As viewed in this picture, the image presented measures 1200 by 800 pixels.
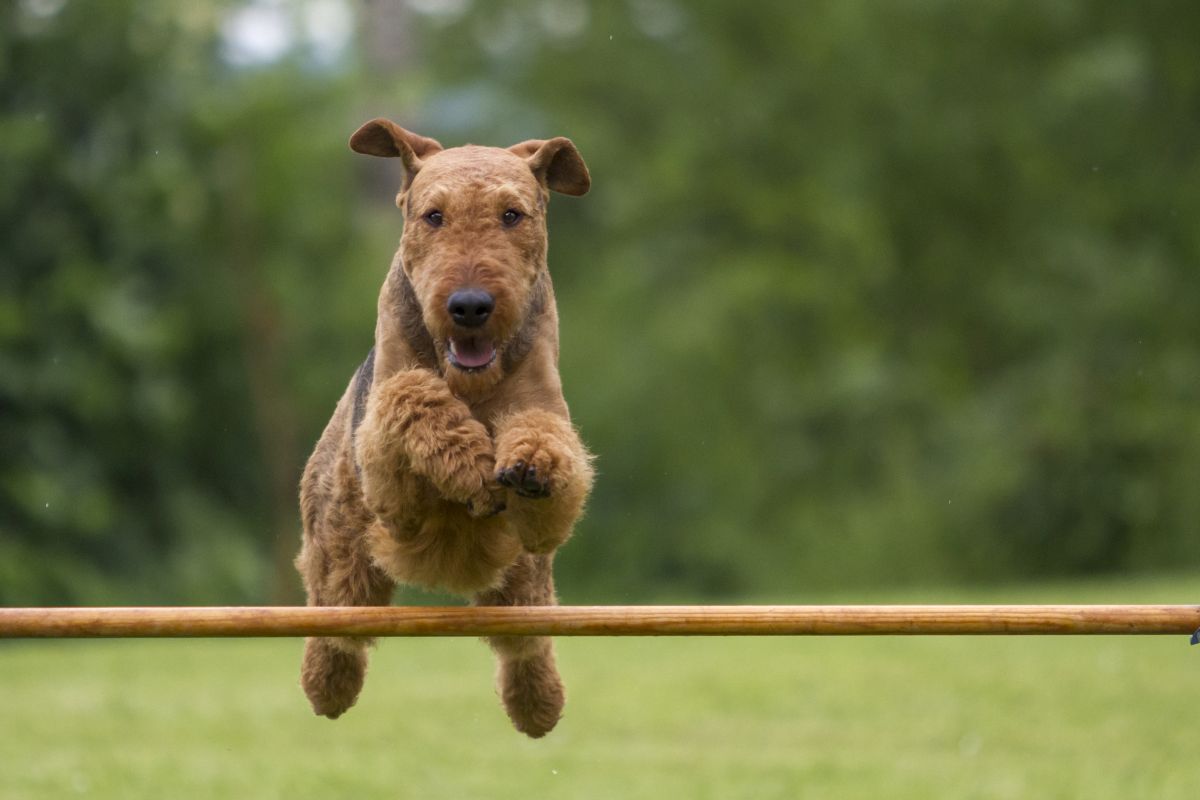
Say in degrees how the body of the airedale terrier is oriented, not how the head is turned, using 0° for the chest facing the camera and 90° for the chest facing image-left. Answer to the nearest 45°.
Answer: approximately 0°
